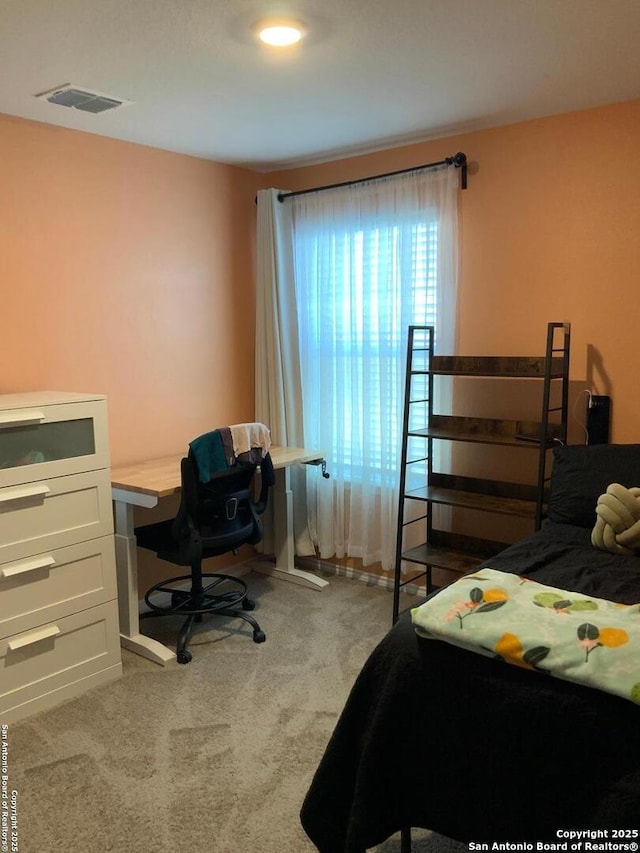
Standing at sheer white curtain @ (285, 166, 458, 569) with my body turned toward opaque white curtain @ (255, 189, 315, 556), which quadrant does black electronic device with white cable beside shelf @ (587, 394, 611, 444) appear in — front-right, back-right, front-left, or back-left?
back-left

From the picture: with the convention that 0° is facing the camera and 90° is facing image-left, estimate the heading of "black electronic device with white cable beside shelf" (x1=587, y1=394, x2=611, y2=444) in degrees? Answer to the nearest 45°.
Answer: approximately 0°

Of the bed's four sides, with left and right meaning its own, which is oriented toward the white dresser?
right

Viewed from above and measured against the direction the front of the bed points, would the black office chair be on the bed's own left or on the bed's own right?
on the bed's own right

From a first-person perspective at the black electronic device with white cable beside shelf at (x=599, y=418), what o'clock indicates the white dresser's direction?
The white dresser is roughly at 2 o'clock from the black electronic device with white cable beside shelf.

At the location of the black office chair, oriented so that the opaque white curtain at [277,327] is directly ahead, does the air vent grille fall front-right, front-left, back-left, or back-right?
back-left

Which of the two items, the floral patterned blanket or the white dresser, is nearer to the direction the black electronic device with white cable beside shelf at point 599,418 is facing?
the floral patterned blanket

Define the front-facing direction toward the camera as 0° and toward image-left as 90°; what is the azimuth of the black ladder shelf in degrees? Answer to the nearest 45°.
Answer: approximately 45°

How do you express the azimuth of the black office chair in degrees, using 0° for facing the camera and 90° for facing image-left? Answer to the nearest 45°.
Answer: approximately 135°

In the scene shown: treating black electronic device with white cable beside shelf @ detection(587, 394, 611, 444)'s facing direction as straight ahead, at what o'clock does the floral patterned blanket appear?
The floral patterned blanket is roughly at 12 o'clock from the black electronic device with white cable beside shelf.

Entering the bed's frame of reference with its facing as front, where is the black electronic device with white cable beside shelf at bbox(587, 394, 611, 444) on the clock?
The black electronic device with white cable beside shelf is roughly at 5 o'clock from the bed.

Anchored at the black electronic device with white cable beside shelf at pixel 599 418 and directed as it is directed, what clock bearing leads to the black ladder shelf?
The black ladder shelf is roughly at 3 o'clock from the black electronic device with white cable beside shelf.

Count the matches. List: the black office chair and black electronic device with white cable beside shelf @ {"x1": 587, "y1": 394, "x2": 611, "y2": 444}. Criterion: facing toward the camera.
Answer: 1

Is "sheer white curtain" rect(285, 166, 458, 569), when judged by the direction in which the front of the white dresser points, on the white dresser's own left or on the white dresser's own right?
on the white dresser's own left
